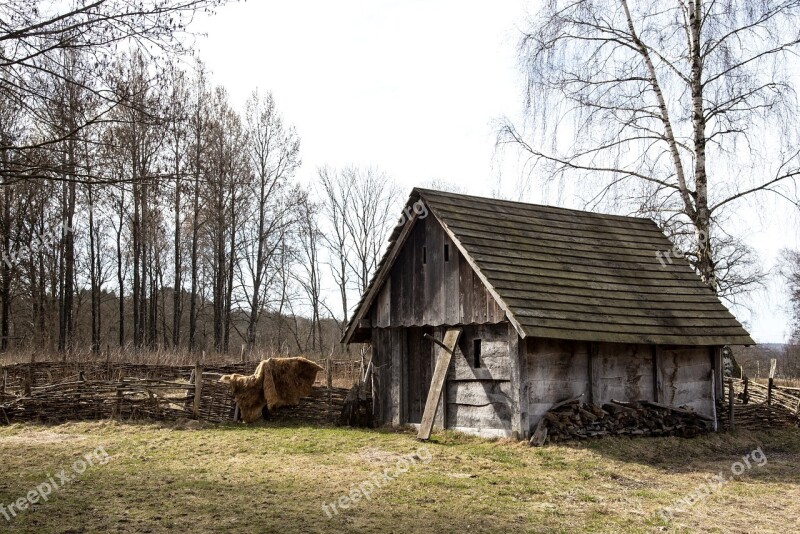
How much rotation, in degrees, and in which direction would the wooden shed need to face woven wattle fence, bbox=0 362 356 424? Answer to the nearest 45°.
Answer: approximately 45° to its right

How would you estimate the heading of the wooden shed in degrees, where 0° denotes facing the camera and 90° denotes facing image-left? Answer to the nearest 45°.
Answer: approximately 45°

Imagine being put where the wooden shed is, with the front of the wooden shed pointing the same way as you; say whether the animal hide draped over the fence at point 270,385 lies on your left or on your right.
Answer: on your right
